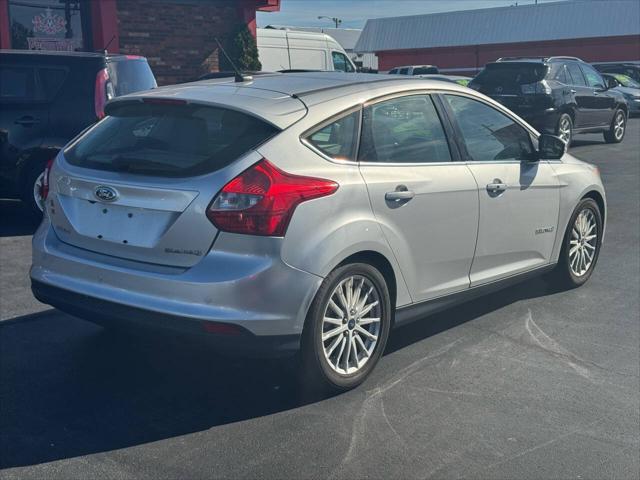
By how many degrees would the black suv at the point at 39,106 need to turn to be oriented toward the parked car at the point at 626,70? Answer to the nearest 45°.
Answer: approximately 90° to its right

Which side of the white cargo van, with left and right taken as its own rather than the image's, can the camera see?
right

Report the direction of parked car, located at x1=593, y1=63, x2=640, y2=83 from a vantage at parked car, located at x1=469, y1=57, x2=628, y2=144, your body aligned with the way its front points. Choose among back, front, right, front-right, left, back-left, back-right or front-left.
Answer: front-left

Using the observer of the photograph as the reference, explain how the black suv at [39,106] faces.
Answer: facing away from the viewer and to the left of the viewer

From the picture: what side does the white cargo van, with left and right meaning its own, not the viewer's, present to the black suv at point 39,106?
right

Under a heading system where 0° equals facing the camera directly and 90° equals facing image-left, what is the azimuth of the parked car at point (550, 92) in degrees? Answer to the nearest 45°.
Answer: approximately 225°

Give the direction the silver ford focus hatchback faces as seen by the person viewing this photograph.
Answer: facing away from the viewer and to the right of the viewer

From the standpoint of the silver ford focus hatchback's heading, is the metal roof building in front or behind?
in front

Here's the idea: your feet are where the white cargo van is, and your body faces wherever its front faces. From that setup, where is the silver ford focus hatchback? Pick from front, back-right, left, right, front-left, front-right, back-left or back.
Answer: right

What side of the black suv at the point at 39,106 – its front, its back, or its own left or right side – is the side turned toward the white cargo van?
right

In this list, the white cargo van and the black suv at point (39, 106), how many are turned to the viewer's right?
1

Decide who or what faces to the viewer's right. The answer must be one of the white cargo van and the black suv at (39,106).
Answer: the white cargo van

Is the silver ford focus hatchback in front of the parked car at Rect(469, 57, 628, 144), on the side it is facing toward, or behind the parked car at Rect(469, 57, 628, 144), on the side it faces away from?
behind
